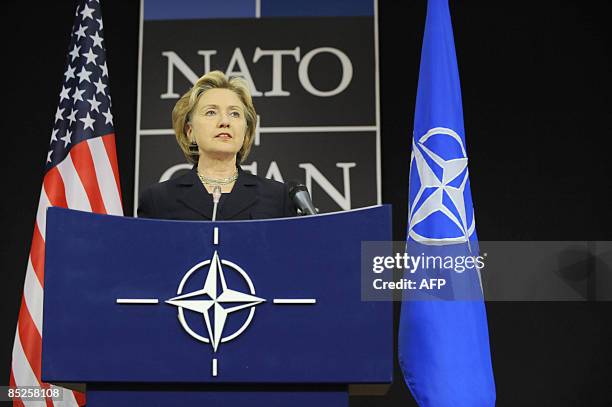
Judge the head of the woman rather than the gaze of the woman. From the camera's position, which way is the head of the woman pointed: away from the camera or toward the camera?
toward the camera

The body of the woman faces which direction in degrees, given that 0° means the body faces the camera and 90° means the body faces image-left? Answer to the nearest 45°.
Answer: approximately 0°

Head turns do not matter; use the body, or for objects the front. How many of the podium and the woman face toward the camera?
2

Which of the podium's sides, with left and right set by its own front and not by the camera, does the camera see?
front

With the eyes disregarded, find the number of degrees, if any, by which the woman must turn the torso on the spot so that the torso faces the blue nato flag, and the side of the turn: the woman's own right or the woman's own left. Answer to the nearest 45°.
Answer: approximately 135° to the woman's own left

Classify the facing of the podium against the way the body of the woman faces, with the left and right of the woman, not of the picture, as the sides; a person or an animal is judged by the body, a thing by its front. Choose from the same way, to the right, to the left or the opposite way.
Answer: the same way

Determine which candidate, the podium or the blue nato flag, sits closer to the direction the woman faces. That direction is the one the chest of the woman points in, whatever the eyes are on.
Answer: the podium

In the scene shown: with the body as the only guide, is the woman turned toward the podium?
yes

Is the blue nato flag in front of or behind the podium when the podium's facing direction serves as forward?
behind
